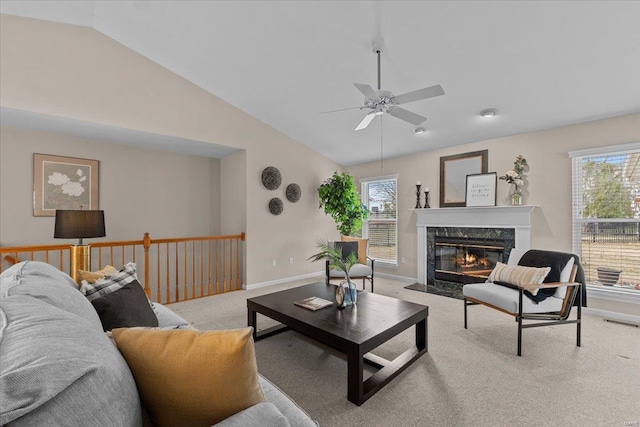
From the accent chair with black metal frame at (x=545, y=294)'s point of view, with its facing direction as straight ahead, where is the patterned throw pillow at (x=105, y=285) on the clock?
The patterned throw pillow is roughly at 12 o'clock from the accent chair with black metal frame.

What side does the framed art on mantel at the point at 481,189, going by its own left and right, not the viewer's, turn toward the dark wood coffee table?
front

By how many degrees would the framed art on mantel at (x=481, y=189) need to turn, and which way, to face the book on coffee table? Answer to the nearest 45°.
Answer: approximately 45° to its right

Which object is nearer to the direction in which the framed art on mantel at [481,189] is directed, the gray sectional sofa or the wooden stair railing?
the gray sectional sofa

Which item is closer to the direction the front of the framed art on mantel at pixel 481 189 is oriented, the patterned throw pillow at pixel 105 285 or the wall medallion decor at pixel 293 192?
the patterned throw pillow

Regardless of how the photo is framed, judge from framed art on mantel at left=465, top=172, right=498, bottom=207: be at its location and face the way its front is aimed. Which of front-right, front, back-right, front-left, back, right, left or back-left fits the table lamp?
front-right

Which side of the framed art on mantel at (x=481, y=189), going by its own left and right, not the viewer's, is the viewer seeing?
front

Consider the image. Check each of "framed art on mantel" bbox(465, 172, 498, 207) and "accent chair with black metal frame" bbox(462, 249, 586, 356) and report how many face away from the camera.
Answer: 0

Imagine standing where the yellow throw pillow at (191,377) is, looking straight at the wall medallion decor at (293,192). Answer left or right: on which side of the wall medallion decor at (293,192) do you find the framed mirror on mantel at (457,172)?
right

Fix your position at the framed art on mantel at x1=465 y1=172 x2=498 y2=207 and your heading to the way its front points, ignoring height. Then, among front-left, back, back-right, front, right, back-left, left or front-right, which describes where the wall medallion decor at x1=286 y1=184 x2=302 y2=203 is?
right

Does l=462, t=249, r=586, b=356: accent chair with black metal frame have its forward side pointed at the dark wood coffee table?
yes

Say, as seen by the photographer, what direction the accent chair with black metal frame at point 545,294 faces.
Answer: facing the viewer and to the left of the viewer
